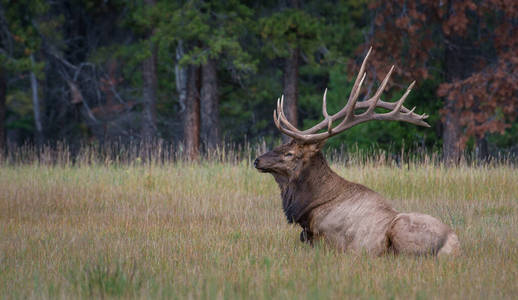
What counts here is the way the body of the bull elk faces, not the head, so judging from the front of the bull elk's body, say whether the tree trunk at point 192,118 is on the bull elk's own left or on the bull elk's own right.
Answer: on the bull elk's own right

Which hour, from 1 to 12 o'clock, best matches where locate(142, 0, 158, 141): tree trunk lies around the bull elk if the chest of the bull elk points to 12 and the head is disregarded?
The tree trunk is roughly at 2 o'clock from the bull elk.

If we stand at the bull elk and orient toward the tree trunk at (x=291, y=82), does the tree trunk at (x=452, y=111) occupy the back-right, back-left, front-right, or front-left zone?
front-right

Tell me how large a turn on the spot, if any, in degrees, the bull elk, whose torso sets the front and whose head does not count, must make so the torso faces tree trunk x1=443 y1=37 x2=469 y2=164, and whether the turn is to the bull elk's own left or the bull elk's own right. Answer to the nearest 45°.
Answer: approximately 90° to the bull elk's own right

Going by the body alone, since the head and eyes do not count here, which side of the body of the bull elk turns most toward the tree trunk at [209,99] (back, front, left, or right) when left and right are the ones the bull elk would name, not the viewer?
right

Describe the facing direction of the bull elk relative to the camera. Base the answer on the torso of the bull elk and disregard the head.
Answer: to the viewer's left

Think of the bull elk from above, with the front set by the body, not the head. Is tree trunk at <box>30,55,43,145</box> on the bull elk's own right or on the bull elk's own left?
on the bull elk's own right
